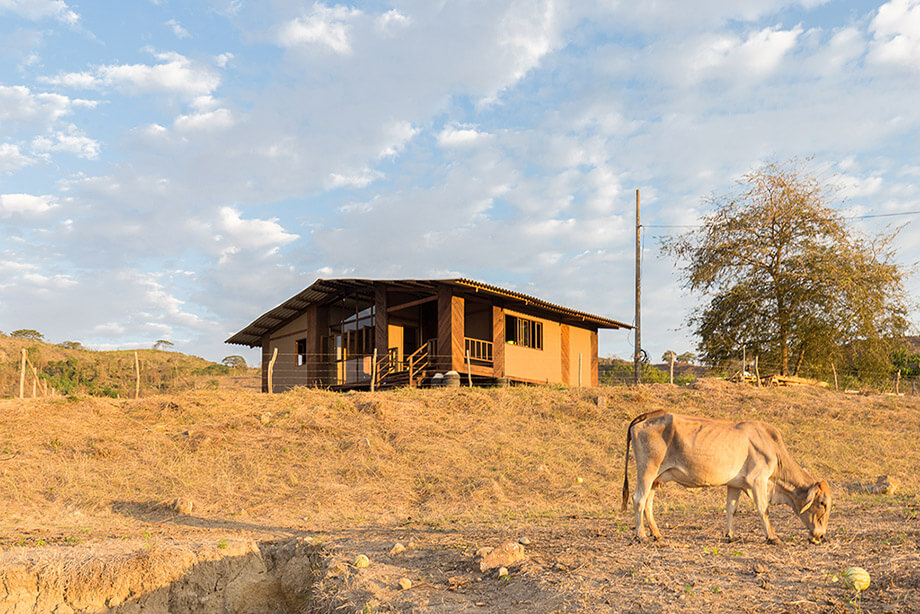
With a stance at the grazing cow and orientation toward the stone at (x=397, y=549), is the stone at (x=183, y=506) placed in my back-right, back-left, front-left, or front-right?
front-right

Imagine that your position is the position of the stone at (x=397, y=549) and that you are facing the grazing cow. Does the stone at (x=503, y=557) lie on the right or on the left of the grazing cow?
right

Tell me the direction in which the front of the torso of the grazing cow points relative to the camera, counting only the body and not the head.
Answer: to the viewer's right

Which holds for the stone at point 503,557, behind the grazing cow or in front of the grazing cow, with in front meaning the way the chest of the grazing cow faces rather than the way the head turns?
behind

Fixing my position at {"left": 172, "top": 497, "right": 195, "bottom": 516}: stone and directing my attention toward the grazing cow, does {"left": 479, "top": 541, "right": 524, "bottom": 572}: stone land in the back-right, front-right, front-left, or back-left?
front-right

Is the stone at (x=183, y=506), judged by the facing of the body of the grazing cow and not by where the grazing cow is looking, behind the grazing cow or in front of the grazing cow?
behind

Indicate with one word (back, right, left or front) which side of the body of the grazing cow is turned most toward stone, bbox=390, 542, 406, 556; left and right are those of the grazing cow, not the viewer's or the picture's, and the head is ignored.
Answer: back
